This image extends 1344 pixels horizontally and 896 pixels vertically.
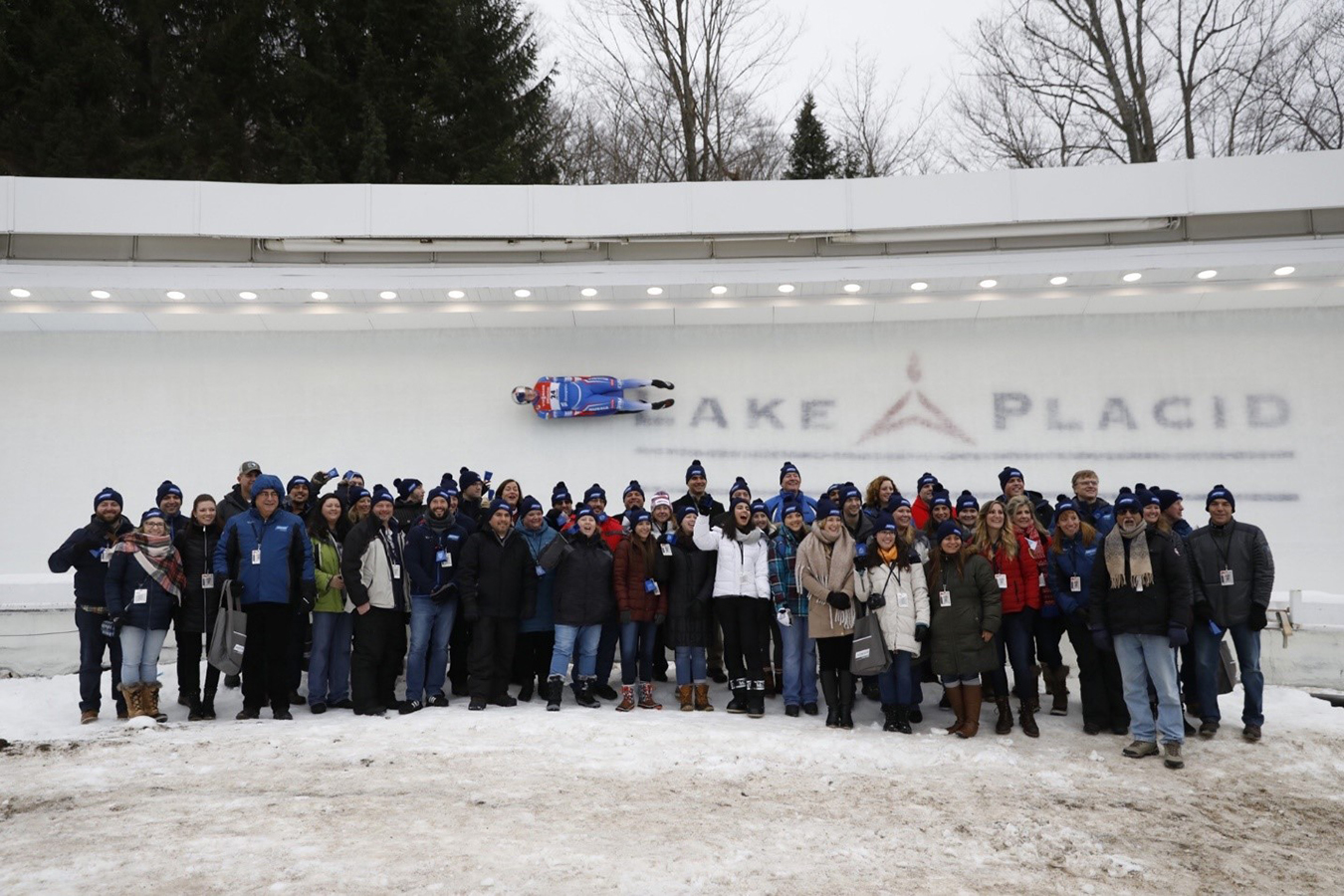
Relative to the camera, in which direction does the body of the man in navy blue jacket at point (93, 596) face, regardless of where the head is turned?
toward the camera

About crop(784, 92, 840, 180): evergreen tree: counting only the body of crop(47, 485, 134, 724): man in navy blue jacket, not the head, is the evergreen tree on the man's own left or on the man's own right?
on the man's own left

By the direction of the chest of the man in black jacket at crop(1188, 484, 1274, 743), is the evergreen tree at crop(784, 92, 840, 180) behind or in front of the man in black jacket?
behind

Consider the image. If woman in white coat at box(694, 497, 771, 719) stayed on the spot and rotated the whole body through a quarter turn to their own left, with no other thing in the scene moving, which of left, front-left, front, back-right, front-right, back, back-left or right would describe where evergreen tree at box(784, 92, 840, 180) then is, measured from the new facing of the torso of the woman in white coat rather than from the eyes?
left

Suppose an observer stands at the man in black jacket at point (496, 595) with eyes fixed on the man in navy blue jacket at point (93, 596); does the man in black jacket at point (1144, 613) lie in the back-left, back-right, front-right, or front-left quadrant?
back-left

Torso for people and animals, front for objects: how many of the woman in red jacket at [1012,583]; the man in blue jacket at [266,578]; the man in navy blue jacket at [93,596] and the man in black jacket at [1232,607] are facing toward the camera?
4

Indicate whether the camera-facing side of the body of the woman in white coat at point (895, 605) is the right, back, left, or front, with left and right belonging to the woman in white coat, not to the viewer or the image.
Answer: front

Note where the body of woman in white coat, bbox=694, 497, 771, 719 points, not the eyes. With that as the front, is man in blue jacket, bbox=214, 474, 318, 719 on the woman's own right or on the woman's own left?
on the woman's own right

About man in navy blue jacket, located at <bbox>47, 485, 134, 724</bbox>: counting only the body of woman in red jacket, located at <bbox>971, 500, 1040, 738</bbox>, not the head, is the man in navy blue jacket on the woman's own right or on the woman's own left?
on the woman's own right

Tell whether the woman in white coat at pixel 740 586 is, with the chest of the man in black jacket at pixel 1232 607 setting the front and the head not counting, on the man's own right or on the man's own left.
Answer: on the man's own right

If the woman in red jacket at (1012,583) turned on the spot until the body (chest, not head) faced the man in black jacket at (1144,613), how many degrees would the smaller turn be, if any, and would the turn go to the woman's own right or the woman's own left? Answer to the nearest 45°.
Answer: approximately 45° to the woman's own left

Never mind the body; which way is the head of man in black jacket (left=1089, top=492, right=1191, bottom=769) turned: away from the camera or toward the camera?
toward the camera

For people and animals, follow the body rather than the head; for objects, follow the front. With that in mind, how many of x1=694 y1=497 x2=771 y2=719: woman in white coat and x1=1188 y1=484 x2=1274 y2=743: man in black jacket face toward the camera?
2

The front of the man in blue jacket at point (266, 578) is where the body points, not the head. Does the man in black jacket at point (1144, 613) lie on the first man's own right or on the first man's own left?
on the first man's own left

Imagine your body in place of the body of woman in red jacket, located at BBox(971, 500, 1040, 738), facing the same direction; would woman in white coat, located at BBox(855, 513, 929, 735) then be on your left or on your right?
on your right

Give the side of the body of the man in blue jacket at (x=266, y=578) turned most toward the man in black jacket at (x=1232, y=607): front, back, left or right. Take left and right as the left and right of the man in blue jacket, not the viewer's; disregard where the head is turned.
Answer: left

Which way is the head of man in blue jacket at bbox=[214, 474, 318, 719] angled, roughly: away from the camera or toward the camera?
toward the camera
